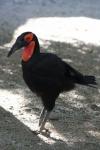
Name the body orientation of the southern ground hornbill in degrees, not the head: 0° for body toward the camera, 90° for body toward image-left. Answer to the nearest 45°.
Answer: approximately 90°
